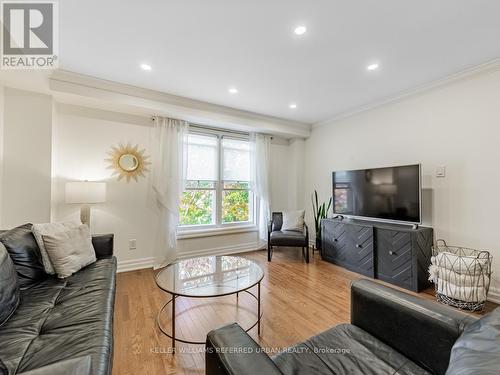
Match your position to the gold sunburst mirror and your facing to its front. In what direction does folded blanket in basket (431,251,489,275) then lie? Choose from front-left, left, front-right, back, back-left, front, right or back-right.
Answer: front-left

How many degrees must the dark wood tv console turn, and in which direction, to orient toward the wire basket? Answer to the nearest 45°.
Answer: approximately 90° to its left

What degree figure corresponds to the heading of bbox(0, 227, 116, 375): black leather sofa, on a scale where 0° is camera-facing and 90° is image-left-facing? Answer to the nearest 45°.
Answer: approximately 270°

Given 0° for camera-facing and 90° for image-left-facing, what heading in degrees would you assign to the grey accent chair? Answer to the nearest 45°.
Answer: approximately 0°

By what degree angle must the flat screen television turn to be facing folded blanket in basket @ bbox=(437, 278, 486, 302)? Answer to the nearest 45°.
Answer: approximately 90° to its left

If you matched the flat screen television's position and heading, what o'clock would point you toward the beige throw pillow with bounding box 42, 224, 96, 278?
The beige throw pillow is roughly at 12 o'clock from the flat screen television.

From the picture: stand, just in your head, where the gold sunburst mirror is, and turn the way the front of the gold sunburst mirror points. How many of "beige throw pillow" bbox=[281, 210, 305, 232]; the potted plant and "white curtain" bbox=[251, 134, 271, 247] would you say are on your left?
3

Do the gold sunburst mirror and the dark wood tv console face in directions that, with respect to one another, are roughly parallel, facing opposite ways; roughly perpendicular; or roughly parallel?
roughly perpendicular
